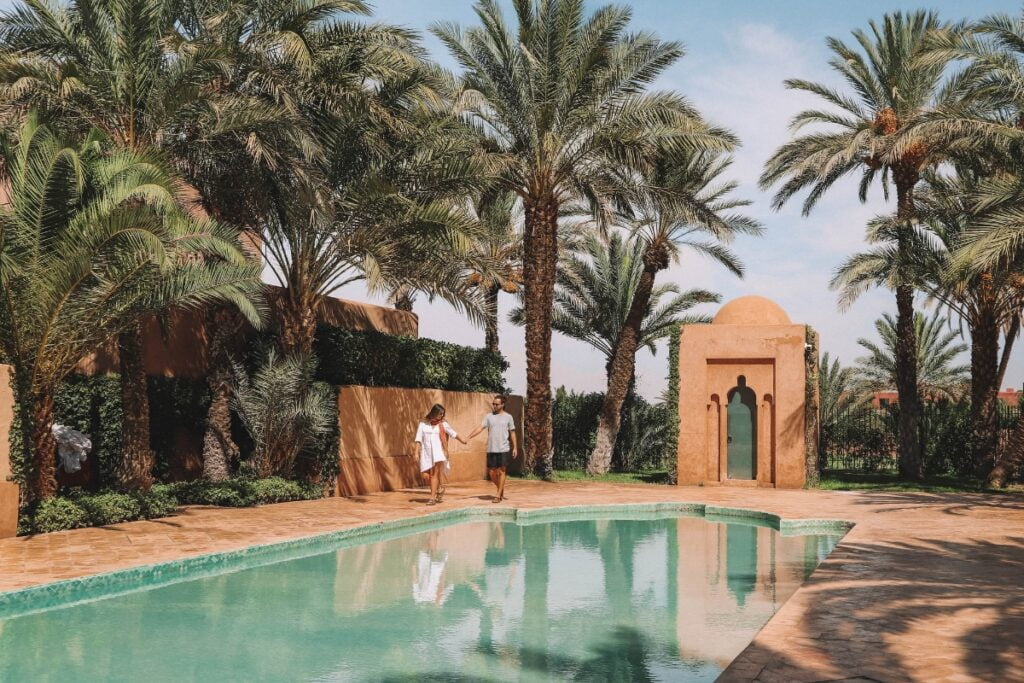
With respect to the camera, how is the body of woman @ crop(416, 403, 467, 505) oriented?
toward the camera

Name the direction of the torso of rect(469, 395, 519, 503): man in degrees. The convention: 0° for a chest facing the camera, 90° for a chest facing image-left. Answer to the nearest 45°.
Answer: approximately 0°

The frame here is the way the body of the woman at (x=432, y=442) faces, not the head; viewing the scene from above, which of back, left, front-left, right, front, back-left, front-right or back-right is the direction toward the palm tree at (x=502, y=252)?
back

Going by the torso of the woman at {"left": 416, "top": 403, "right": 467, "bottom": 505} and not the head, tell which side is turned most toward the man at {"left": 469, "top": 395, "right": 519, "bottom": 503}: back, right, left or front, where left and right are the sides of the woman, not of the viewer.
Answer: left

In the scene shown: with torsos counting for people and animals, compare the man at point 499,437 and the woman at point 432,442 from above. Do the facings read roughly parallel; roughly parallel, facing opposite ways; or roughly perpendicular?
roughly parallel

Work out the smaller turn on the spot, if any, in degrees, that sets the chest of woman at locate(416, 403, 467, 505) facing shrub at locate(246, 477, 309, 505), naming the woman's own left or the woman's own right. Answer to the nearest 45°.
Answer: approximately 90° to the woman's own right

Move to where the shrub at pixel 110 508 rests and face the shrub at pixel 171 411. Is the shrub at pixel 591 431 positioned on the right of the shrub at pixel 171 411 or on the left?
right

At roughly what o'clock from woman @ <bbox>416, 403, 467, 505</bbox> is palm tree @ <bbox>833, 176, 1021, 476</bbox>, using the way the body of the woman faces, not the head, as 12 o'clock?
The palm tree is roughly at 8 o'clock from the woman.

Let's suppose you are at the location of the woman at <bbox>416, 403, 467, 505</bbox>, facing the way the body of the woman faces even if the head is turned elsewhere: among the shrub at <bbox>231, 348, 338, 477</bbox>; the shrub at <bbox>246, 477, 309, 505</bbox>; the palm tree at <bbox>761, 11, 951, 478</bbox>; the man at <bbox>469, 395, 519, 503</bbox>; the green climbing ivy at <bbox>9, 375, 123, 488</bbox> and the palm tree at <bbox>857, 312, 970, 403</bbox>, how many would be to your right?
3

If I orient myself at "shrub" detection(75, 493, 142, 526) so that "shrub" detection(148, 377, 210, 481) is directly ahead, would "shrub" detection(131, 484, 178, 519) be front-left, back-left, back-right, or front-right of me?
front-right

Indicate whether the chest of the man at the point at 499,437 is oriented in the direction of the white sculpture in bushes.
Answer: no

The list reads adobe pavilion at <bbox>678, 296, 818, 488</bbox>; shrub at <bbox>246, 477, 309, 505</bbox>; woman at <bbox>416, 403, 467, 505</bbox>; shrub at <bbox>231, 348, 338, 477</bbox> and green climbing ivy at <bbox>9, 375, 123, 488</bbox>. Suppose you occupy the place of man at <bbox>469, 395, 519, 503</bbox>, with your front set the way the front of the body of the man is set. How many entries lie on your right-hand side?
4

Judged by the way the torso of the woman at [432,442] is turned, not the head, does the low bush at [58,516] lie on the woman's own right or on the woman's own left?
on the woman's own right

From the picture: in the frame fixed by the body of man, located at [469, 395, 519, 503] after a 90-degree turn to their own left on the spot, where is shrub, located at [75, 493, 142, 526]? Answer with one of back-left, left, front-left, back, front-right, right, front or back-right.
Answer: back-right

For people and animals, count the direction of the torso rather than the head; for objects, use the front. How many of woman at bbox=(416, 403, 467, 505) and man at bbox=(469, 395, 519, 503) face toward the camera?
2
